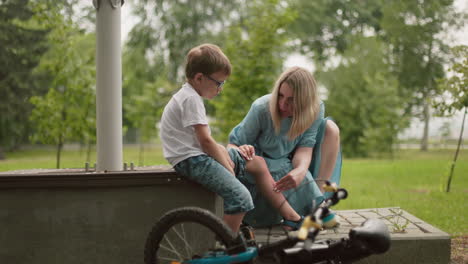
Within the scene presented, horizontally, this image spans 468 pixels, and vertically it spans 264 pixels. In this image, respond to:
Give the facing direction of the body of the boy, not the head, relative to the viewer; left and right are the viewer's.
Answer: facing to the right of the viewer

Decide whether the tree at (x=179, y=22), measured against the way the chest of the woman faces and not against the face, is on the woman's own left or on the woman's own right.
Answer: on the woman's own right

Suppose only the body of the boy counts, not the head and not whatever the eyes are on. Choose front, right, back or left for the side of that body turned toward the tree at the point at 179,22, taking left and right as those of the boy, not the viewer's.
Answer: left

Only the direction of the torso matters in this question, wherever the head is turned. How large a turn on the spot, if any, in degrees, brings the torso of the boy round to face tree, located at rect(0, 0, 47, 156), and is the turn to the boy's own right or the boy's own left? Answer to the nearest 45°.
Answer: approximately 135° to the boy's own left

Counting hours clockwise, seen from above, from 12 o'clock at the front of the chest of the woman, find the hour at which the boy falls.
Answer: The boy is roughly at 12 o'clock from the woman.

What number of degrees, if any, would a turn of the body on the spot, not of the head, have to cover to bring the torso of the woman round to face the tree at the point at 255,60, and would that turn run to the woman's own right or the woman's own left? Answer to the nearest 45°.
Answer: approximately 135° to the woman's own right

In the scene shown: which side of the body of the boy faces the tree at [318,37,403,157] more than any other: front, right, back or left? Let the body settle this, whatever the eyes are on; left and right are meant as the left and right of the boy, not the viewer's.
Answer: left

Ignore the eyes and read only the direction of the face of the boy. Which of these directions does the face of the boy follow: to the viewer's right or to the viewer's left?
to the viewer's right

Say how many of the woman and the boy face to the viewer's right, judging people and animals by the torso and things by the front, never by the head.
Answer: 1

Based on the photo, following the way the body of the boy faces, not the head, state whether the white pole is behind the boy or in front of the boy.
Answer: behind
